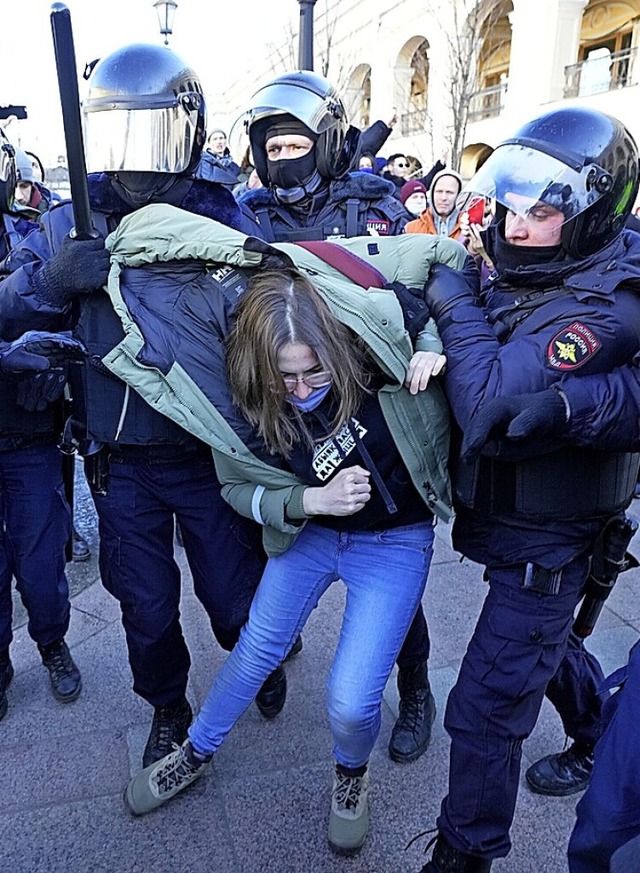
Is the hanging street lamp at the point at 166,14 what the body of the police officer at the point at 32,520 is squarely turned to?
no

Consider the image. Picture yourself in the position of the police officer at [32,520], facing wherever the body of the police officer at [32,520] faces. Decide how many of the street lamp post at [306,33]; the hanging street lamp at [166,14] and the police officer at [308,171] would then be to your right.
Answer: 0

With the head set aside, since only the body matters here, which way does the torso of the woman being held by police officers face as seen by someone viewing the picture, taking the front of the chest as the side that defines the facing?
toward the camera

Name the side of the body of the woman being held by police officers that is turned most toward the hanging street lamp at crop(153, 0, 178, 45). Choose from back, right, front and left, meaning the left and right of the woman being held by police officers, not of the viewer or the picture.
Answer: back

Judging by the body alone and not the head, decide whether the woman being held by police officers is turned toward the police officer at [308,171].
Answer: no

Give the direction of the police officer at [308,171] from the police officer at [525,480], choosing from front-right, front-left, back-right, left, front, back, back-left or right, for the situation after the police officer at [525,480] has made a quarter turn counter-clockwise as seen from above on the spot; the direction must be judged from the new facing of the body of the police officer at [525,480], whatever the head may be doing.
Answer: back-right

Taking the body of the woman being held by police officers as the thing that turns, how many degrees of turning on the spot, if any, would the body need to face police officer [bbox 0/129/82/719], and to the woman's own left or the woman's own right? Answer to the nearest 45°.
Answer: approximately 135° to the woman's own right

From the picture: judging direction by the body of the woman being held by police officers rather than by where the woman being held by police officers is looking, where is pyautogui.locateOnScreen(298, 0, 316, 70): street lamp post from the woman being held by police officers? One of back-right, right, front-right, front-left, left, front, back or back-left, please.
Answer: back

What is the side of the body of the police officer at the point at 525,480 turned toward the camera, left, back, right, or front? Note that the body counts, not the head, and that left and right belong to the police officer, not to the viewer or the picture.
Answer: left

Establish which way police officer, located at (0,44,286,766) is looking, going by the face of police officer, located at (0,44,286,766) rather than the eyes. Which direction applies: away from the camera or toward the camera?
toward the camera

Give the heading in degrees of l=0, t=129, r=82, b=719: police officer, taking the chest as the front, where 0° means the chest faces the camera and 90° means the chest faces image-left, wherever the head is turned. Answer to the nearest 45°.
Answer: approximately 315°

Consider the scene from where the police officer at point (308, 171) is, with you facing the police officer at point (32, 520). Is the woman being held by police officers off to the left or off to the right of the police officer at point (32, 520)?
left

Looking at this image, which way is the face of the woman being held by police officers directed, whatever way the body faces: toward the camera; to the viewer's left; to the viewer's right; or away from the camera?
toward the camera

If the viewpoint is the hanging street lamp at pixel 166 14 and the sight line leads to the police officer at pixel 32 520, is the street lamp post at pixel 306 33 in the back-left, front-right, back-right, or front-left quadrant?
front-left
